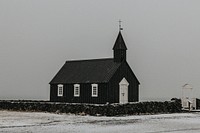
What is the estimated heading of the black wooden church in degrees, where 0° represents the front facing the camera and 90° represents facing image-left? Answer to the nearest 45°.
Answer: approximately 315°
